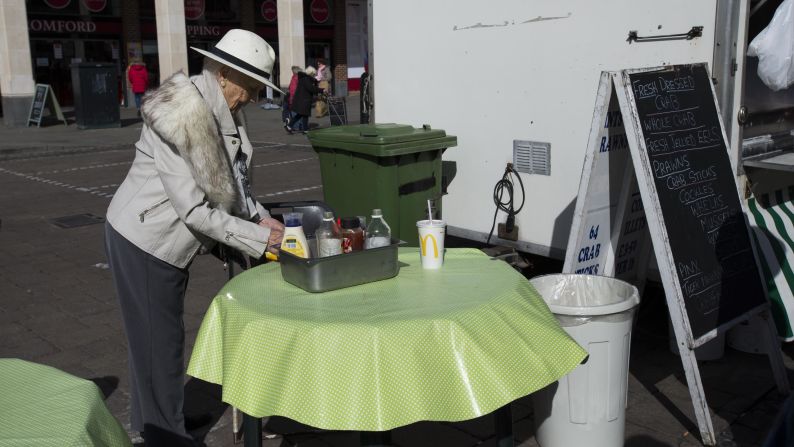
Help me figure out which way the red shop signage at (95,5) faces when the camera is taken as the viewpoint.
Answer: facing the viewer

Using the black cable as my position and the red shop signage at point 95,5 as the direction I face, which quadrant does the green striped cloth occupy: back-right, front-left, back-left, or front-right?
back-right

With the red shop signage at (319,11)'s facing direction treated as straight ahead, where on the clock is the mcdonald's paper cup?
The mcdonald's paper cup is roughly at 12 o'clock from the red shop signage.

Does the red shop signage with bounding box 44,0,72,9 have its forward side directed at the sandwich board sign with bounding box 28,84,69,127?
yes

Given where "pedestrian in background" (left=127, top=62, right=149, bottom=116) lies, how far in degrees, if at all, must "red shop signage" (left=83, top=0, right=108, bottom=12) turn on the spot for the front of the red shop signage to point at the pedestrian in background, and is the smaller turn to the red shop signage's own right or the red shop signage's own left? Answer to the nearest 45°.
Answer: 0° — it already faces them

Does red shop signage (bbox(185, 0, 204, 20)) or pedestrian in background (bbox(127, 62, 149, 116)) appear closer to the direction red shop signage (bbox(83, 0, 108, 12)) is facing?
the pedestrian in background

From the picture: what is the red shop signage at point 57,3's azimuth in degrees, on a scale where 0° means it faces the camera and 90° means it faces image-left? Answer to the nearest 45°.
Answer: approximately 0°

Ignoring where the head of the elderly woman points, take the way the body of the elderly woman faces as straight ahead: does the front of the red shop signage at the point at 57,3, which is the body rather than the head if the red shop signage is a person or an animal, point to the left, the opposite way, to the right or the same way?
to the right

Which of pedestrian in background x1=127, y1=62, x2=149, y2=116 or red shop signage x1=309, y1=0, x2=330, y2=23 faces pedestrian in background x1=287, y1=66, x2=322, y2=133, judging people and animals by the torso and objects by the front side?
the red shop signage

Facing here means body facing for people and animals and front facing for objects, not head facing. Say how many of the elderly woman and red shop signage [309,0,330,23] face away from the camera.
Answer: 0

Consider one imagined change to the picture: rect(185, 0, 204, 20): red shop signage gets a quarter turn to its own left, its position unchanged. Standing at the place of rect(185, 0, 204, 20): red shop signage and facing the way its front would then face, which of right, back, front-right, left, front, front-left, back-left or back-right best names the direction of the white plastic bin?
right

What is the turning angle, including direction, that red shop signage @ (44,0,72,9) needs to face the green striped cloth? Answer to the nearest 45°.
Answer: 0° — it already faces it

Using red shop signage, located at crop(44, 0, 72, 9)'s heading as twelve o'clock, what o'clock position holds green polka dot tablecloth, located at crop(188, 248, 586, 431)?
The green polka dot tablecloth is roughly at 12 o'clock from the red shop signage.

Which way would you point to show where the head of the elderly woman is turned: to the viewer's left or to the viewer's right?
to the viewer's right

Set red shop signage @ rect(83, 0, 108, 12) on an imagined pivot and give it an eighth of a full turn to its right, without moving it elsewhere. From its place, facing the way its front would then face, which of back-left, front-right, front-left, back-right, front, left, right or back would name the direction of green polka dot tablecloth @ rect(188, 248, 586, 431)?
front-left

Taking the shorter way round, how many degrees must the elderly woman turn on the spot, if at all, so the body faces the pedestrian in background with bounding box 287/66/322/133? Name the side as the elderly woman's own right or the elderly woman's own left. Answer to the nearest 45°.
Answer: approximately 90° to the elderly woman's own left

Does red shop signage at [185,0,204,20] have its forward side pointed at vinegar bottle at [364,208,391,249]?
yes

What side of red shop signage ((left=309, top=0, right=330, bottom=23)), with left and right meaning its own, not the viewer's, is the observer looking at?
front
